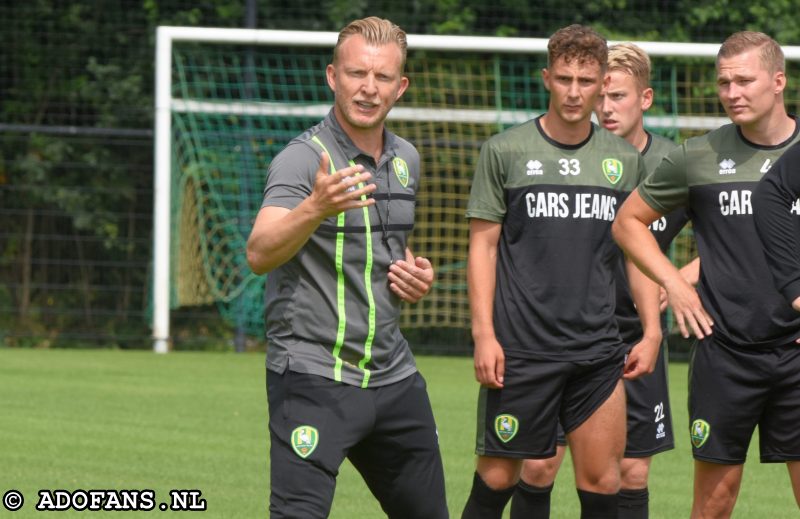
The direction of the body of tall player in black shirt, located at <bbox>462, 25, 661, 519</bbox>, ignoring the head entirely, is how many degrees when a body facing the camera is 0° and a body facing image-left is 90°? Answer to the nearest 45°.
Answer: approximately 0°

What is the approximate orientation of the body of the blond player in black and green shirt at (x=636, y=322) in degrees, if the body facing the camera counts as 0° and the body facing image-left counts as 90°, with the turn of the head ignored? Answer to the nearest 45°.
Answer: approximately 45°

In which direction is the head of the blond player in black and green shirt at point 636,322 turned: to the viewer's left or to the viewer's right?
to the viewer's left

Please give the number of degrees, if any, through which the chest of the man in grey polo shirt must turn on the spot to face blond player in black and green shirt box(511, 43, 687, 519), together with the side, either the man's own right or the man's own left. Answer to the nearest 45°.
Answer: approximately 90° to the man's own left

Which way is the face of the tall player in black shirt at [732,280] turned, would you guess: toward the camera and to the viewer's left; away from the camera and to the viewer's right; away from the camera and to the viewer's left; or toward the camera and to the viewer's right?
toward the camera and to the viewer's left

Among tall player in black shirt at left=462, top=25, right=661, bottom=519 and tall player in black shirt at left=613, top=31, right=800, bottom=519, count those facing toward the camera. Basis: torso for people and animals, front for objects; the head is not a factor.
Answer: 2

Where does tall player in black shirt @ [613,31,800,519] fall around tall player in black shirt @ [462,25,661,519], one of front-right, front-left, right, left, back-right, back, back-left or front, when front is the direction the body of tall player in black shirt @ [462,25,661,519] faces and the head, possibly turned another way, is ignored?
left
